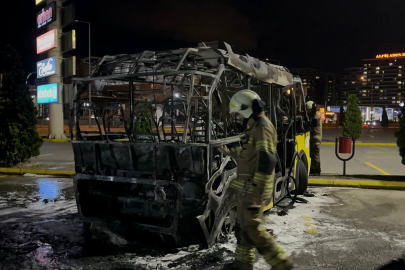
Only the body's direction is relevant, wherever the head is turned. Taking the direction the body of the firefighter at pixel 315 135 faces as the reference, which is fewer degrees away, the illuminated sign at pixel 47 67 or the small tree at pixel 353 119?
the illuminated sign

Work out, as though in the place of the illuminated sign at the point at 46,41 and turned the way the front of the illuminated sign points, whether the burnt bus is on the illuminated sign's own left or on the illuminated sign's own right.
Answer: on the illuminated sign's own left

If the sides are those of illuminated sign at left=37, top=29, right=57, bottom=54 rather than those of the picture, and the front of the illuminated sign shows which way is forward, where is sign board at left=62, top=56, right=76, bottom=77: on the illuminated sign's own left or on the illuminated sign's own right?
on the illuminated sign's own left

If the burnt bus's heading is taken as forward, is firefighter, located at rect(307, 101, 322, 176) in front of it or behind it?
in front

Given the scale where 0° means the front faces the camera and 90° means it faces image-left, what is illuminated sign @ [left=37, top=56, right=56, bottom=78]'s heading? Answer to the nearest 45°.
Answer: approximately 45°

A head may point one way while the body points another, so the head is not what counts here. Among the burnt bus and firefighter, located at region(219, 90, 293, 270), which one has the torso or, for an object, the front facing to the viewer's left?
the firefighter

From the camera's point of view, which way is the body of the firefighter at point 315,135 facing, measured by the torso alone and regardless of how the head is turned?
to the viewer's left

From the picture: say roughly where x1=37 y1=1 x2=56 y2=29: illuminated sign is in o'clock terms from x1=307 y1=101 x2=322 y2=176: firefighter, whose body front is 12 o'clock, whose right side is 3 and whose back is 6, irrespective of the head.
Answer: The illuminated sign is roughly at 1 o'clock from the firefighter.

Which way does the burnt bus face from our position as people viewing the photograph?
facing away from the viewer and to the right of the viewer

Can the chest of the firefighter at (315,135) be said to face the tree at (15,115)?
yes

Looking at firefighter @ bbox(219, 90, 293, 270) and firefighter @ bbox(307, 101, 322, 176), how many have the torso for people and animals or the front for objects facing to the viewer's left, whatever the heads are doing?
2

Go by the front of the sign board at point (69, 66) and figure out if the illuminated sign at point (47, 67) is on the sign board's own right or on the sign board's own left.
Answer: on the sign board's own right
